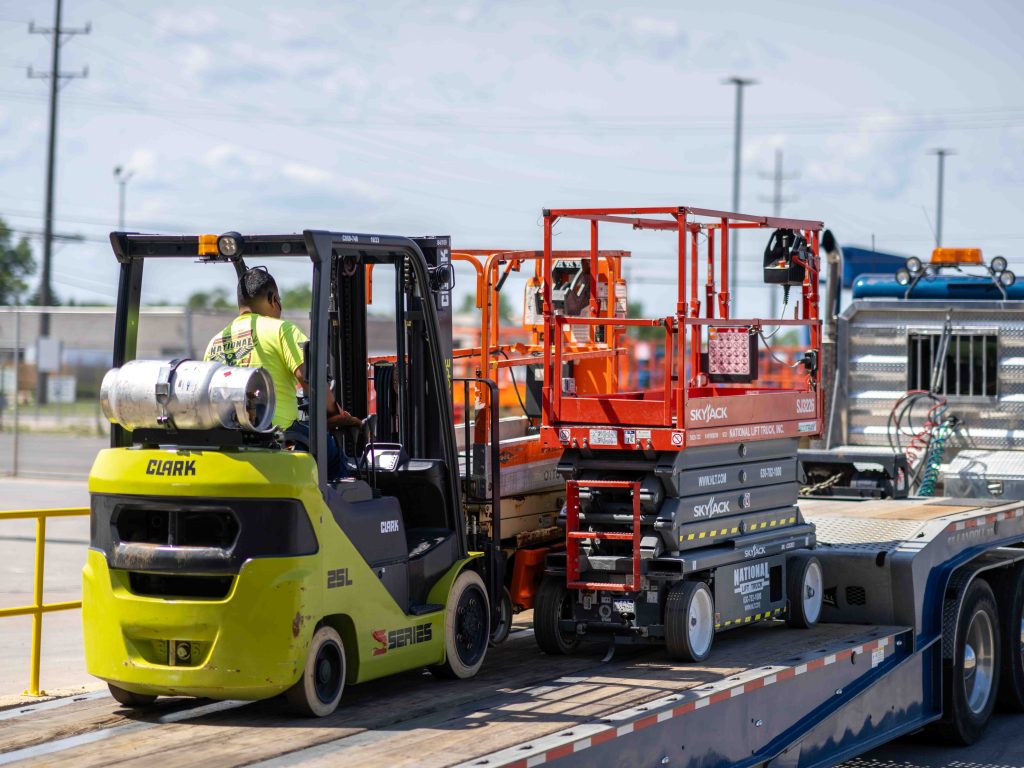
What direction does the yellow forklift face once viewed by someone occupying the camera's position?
facing away from the viewer and to the right of the viewer

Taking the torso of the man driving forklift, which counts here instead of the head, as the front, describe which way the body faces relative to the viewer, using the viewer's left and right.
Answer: facing away from the viewer and to the right of the viewer

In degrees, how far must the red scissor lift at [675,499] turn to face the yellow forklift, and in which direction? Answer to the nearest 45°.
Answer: approximately 180°

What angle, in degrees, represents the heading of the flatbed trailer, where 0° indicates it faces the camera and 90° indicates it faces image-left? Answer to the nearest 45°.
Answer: approximately 225°

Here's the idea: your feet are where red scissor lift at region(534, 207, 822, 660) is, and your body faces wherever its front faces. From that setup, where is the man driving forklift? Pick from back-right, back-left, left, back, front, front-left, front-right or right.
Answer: back

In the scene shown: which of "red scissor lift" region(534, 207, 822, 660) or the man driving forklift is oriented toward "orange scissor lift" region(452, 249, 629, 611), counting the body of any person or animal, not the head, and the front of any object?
the man driving forklift

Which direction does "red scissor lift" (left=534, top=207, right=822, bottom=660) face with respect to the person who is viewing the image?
facing away from the viewer and to the right of the viewer
